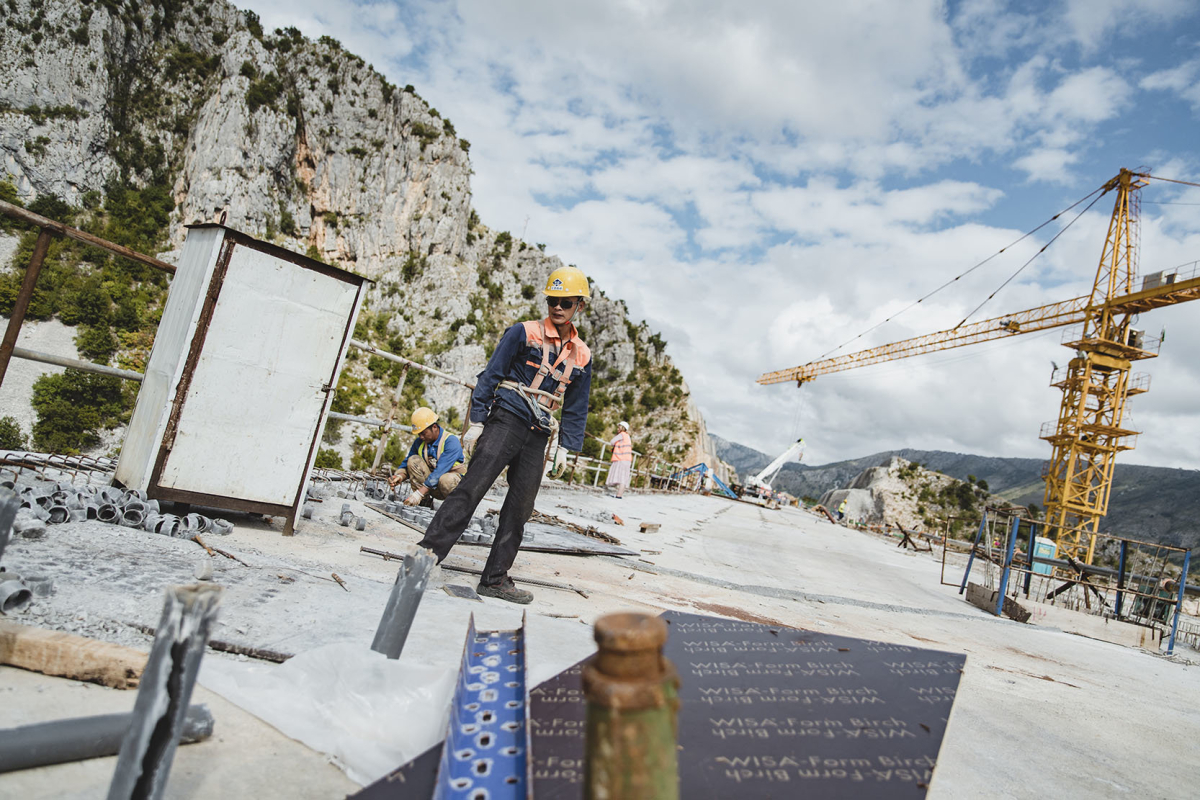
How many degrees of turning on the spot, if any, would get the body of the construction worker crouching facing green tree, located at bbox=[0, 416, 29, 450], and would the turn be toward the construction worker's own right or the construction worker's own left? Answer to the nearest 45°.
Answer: approximately 90° to the construction worker's own right

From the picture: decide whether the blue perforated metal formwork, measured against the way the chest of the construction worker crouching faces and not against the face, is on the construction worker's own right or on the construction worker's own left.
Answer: on the construction worker's own left

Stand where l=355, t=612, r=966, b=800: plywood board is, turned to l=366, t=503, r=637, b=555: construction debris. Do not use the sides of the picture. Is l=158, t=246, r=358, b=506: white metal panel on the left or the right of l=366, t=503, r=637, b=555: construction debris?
left

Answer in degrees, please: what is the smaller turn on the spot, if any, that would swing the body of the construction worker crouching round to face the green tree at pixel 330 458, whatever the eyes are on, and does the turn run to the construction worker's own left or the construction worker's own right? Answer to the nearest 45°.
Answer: approximately 135° to the construction worker's own right

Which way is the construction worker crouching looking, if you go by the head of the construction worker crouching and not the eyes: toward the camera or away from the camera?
toward the camera

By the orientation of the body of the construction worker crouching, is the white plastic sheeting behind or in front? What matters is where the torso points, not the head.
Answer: in front

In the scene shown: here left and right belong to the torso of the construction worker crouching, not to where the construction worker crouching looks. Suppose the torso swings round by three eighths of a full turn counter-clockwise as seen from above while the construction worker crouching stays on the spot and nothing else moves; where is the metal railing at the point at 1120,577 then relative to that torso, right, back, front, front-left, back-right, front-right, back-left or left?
front

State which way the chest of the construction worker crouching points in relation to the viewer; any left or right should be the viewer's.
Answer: facing the viewer and to the left of the viewer

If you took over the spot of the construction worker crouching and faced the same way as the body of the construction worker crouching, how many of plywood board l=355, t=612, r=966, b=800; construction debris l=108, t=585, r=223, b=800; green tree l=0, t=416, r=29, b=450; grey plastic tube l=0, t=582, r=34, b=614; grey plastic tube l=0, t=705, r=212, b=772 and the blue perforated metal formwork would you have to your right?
1

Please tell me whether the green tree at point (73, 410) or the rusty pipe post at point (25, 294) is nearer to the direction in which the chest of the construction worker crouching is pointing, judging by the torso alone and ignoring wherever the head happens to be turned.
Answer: the rusty pipe post

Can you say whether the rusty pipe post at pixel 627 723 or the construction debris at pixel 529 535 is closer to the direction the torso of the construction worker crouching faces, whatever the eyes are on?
the rusty pipe post

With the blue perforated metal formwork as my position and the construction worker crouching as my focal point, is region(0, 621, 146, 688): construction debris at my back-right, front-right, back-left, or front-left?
front-left

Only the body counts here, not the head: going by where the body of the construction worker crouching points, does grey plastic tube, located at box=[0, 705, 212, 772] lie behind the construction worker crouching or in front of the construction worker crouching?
in front

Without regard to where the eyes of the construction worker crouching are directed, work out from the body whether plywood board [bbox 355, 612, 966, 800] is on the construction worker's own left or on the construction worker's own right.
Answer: on the construction worker's own left

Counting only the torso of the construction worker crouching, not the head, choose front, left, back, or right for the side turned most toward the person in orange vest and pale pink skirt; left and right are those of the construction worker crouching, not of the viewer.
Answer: back

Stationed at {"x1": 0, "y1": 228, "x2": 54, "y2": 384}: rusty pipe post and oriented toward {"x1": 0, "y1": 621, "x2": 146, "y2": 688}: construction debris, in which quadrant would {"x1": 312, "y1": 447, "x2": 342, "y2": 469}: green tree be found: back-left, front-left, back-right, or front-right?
back-left
